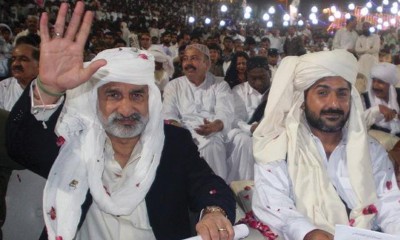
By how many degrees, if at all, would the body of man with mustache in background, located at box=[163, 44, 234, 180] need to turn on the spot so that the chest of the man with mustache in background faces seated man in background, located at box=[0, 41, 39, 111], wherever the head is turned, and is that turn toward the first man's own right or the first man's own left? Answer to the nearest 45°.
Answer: approximately 45° to the first man's own right

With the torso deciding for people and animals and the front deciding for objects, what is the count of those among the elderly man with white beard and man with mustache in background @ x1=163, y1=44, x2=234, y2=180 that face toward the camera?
2

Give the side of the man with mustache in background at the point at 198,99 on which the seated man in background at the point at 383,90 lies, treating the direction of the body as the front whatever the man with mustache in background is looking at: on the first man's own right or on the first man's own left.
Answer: on the first man's own left

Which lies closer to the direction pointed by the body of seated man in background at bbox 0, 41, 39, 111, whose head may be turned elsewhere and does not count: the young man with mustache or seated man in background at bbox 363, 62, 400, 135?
the young man with mustache

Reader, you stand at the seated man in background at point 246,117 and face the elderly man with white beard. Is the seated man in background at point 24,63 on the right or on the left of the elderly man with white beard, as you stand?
right

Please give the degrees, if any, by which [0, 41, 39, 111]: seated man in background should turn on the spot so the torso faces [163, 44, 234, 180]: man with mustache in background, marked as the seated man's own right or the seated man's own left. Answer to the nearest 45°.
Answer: approximately 135° to the seated man's own left

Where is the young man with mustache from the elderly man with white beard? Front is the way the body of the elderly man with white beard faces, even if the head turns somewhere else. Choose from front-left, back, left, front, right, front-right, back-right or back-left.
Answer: left

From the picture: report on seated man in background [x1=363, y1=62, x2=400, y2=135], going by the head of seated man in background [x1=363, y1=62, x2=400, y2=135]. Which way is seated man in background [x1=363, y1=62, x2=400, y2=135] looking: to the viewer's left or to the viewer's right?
to the viewer's left

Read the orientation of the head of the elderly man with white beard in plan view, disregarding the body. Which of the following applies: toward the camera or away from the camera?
toward the camera

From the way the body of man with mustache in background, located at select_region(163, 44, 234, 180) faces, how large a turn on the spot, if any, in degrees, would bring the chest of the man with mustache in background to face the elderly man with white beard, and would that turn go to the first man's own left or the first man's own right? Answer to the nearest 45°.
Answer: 0° — they already face them

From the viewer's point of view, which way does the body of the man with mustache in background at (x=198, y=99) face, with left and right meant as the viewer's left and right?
facing the viewer

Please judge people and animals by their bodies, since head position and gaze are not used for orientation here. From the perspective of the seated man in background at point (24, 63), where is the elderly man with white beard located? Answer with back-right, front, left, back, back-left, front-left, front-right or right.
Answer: front-left

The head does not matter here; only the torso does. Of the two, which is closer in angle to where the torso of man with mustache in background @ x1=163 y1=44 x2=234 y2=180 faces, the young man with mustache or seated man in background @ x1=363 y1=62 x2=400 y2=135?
the young man with mustache

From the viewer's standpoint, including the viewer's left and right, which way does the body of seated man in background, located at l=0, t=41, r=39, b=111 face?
facing the viewer and to the left of the viewer

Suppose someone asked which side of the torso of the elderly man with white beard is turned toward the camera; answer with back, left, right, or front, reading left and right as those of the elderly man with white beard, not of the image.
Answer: front

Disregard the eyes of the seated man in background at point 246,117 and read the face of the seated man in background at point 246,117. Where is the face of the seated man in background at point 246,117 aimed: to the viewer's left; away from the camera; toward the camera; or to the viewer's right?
toward the camera
